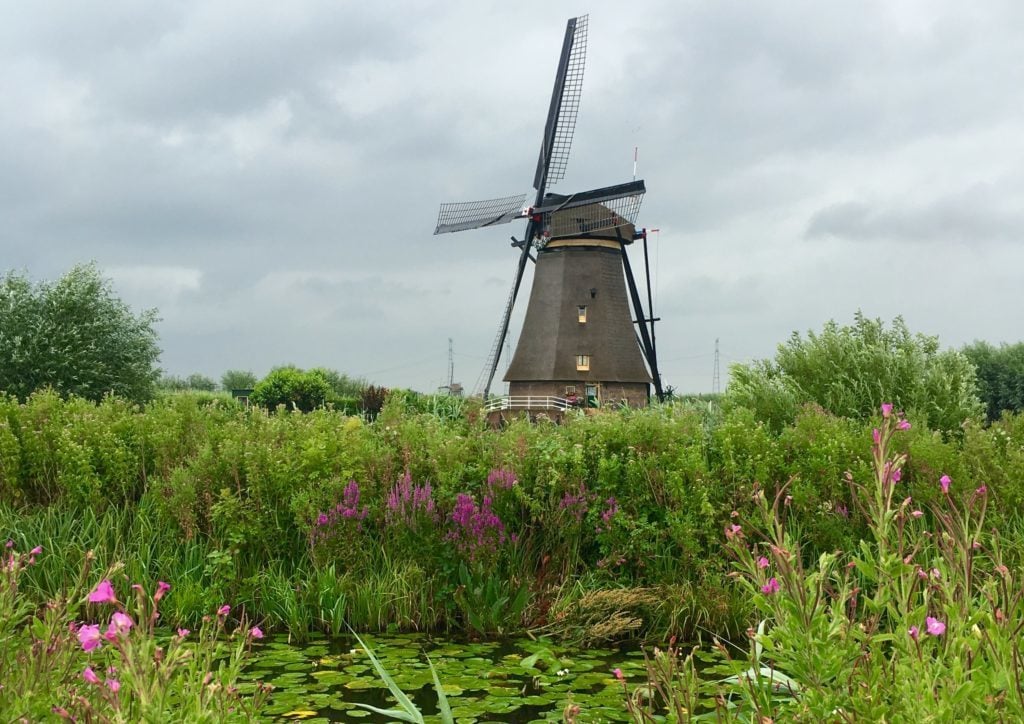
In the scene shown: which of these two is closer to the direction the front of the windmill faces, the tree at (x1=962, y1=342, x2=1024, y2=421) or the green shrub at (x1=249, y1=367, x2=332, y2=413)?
the green shrub

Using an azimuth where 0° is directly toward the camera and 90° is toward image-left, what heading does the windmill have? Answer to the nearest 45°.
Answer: approximately 45°

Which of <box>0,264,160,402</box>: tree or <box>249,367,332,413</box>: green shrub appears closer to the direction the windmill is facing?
the tree

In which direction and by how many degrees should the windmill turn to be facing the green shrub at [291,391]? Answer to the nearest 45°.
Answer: approximately 90° to its right

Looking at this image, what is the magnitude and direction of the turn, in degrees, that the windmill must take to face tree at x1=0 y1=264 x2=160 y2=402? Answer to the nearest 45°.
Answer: approximately 45° to its right

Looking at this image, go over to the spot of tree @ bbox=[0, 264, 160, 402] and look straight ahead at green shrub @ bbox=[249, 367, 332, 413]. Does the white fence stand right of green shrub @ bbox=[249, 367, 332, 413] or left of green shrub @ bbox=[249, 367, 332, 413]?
right
